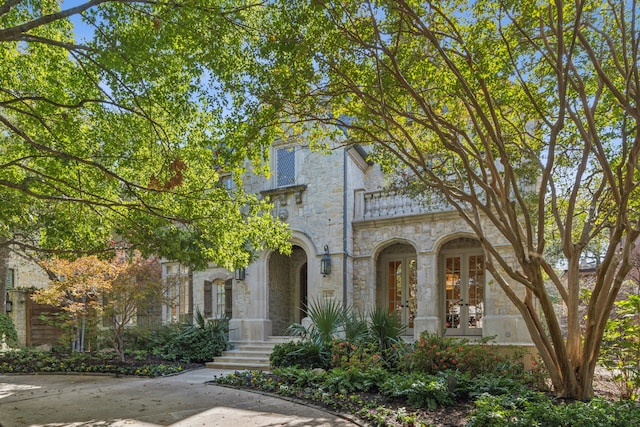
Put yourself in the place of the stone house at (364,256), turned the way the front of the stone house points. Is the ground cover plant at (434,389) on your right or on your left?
on your left

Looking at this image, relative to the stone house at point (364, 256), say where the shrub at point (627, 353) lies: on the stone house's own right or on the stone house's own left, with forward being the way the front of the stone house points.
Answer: on the stone house's own left

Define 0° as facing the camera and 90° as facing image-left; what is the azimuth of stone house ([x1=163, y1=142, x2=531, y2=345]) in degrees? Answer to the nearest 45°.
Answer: approximately 45°

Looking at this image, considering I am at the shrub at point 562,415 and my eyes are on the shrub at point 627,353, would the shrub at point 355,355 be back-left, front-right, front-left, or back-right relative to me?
front-left

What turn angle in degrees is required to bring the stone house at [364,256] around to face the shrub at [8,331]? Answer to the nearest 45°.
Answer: approximately 45° to its right

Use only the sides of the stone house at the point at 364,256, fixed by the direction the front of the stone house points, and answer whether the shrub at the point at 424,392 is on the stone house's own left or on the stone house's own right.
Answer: on the stone house's own left

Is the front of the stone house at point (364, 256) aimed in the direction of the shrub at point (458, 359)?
no

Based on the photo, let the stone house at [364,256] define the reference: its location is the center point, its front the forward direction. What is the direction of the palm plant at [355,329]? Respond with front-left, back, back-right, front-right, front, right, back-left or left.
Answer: front-left

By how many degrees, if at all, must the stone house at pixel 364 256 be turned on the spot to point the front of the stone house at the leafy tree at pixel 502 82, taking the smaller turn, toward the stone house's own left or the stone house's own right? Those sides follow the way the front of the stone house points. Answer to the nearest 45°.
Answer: approximately 45° to the stone house's own left
